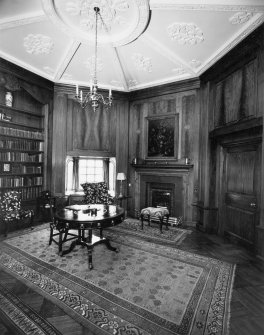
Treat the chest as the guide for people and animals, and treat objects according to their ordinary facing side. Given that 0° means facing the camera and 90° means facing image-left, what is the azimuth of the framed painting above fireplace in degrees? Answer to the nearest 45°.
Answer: approximately 0°

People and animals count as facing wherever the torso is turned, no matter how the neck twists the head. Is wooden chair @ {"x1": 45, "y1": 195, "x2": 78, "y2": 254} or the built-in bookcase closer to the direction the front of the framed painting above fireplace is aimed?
the wooden chair

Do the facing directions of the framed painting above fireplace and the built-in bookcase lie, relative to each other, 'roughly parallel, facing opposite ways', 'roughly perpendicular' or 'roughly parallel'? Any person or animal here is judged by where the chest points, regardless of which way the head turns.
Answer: roughly perpendicular

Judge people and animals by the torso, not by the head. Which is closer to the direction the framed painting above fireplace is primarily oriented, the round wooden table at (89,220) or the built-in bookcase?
the round wooden table

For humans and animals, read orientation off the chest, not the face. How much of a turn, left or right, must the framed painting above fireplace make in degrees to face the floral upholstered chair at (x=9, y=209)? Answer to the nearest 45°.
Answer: approximately 45° to its right

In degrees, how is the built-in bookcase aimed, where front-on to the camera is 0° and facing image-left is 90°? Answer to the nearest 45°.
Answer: approximately 315°

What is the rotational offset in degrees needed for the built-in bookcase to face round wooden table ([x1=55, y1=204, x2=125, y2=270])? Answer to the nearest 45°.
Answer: approximately 45° to its right

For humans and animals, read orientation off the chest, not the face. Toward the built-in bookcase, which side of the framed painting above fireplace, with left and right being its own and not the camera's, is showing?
right
